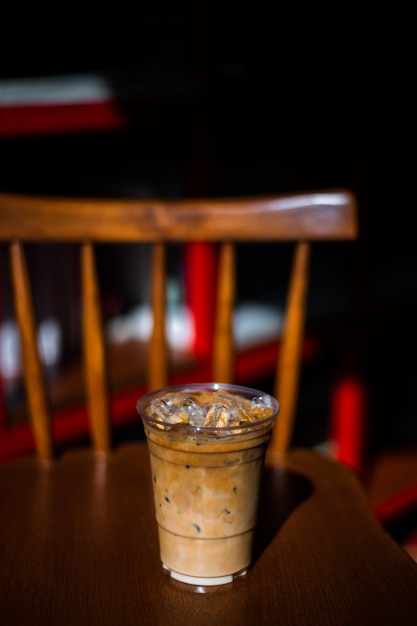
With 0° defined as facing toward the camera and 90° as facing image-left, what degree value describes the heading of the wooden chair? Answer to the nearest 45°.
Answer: approximately 0°
